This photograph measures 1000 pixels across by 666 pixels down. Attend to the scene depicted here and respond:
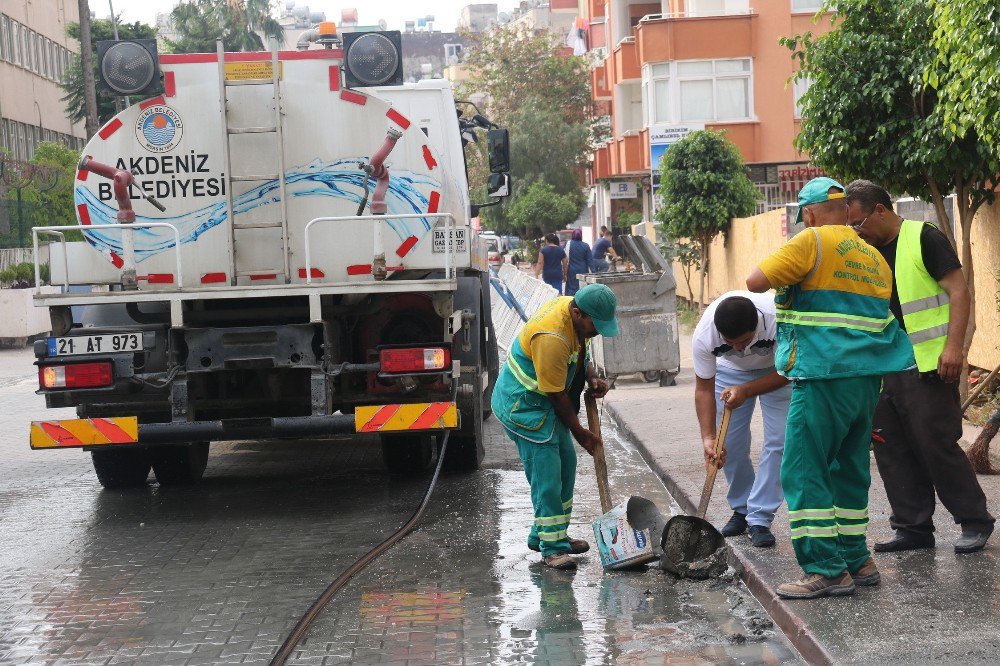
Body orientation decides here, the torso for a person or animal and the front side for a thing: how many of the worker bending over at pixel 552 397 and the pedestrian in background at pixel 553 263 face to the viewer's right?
1

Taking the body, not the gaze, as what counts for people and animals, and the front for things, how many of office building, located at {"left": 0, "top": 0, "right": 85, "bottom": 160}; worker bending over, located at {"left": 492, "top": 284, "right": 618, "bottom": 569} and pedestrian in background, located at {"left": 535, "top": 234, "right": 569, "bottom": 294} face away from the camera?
1

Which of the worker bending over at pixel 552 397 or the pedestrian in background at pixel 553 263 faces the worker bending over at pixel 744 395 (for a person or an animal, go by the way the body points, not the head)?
the worker bending over at pixel 552 397

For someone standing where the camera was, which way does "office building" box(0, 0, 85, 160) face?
facing the viewer and to the right of the viewer

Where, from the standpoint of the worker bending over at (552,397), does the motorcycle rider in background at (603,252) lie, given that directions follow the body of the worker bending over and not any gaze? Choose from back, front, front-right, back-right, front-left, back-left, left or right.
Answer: left

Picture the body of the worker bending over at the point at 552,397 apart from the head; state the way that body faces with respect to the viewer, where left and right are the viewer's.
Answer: facing to the right of the viewer

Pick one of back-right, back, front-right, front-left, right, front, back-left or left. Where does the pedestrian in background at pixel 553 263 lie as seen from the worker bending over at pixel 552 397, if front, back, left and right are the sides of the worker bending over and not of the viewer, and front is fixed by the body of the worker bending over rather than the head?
left

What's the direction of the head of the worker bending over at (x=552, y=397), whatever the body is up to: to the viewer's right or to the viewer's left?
to the viewer's right

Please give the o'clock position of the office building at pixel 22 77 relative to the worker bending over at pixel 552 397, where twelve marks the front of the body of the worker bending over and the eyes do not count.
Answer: The office building is roughly at 8 o'clock from the worker bending over.

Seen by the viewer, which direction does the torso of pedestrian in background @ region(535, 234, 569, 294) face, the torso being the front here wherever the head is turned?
away from the camera

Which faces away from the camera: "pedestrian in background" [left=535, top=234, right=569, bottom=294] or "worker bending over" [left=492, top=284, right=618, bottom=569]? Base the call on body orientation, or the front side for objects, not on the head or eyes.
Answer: the pedestrian in background

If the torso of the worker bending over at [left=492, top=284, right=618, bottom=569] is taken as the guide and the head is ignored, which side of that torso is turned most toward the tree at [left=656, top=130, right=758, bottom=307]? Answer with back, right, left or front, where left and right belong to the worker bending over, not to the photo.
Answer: left

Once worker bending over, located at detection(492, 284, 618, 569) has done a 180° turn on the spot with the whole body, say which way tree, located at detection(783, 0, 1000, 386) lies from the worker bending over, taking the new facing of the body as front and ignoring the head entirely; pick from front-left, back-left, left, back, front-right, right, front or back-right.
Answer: back-right

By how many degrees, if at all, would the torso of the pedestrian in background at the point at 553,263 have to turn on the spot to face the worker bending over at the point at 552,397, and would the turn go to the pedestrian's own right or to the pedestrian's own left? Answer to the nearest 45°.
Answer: approximately 180°

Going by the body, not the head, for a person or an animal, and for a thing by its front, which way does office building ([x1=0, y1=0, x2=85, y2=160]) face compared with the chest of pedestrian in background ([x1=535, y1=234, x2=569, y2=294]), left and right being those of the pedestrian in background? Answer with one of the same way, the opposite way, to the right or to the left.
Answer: to the right
